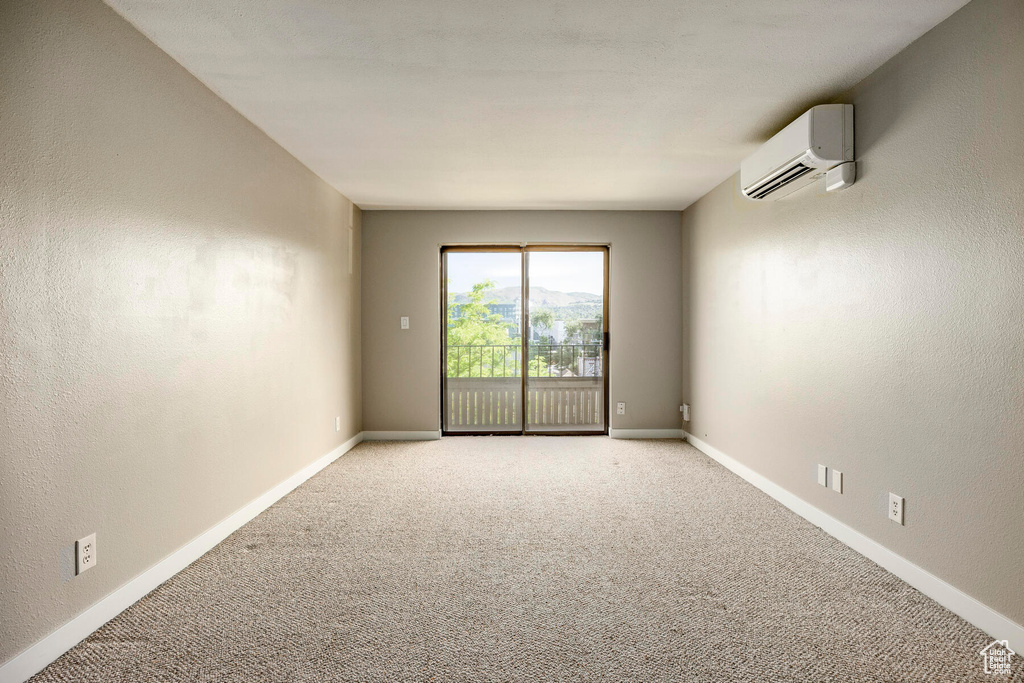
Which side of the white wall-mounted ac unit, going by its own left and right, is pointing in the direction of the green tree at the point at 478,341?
right

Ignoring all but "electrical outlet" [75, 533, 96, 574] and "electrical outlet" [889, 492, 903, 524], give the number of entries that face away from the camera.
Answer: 0

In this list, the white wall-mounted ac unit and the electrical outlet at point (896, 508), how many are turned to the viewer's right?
0

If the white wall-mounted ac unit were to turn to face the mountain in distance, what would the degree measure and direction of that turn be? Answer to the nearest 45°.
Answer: approximately 90° to its right

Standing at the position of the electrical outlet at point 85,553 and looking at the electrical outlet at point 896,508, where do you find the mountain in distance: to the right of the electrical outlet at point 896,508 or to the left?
left

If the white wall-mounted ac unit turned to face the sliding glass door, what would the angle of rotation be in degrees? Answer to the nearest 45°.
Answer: approximately 90° to its right

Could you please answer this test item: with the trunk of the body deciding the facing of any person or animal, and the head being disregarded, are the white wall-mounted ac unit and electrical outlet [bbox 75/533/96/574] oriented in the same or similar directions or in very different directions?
very different directions

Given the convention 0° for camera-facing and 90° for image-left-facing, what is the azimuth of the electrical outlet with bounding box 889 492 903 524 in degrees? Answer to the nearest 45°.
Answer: approximately 45°

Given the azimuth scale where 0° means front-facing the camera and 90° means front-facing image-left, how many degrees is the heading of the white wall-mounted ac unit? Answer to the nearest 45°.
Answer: approximately 45°

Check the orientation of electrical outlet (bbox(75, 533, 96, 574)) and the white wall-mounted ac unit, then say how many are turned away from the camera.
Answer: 0

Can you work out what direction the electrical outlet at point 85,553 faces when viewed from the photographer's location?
facing the viewer and to the right of the viewer

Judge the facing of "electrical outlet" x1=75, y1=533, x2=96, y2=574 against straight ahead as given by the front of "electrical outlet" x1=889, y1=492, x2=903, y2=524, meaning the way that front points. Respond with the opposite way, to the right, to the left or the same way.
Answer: the opposite way
